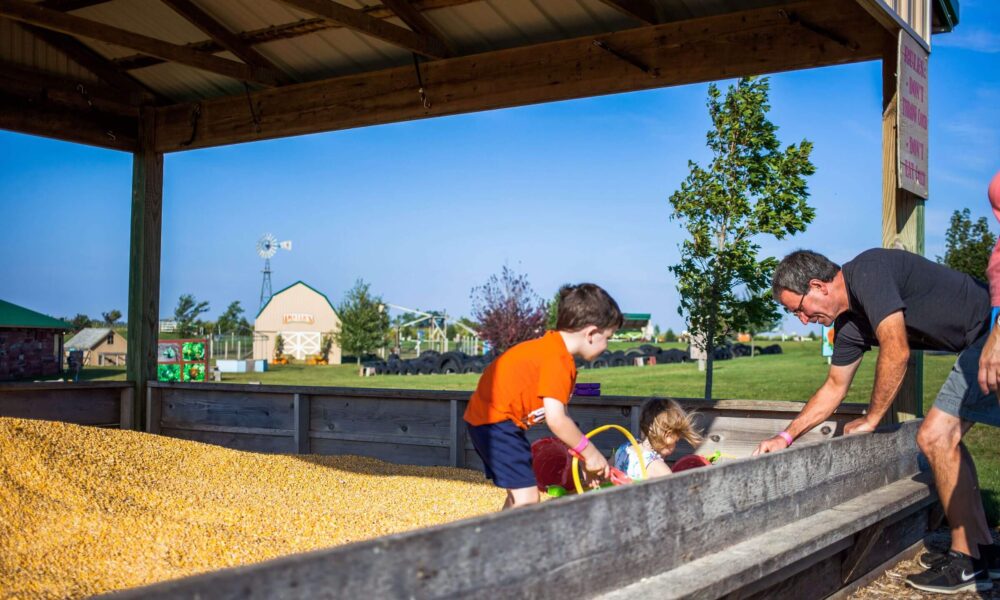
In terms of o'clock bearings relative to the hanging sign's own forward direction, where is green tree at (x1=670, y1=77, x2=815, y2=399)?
The green tree is roughly at 7 o'clock from the hanging sign.

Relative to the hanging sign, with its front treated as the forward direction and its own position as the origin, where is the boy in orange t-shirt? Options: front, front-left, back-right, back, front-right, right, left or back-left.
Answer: right

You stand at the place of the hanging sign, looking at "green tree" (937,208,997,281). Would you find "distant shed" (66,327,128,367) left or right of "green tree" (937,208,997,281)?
left

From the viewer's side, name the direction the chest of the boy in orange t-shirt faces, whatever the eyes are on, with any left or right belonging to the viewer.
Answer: facing to the right of the viewer

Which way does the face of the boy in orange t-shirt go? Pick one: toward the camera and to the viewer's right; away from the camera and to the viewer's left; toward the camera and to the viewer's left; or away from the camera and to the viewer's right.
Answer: away from the camera and to the viewer's right
